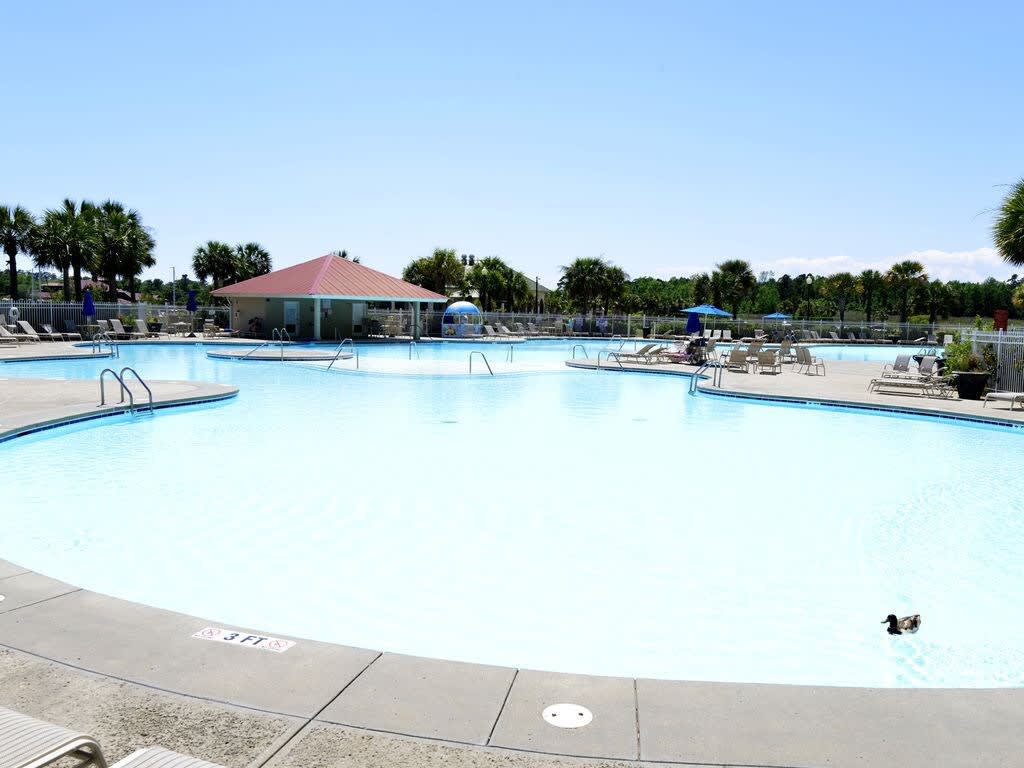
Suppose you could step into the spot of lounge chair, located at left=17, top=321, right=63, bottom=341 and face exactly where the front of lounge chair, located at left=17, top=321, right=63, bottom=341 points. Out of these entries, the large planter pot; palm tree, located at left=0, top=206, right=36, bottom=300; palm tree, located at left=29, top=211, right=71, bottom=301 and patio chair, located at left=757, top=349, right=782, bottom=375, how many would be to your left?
2

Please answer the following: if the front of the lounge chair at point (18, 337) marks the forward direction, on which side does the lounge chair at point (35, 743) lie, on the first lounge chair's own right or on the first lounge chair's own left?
on the first lounge chair's own right

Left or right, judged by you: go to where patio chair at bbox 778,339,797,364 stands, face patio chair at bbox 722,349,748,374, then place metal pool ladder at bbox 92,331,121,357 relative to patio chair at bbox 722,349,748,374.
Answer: right
